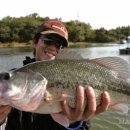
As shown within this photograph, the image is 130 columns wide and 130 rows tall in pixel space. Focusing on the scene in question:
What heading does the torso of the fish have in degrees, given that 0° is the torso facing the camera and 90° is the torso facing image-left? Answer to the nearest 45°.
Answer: approximately 90°

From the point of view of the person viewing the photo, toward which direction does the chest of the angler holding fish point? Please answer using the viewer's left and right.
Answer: facing the viewer
